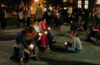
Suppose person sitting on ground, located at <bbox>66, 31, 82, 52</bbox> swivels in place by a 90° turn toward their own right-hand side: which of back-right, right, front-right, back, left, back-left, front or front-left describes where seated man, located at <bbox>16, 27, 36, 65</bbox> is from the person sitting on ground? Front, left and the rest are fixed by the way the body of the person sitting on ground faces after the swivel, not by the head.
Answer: back-left

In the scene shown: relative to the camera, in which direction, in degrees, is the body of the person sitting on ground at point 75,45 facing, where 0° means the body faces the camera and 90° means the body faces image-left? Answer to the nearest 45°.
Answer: approximately 90°
